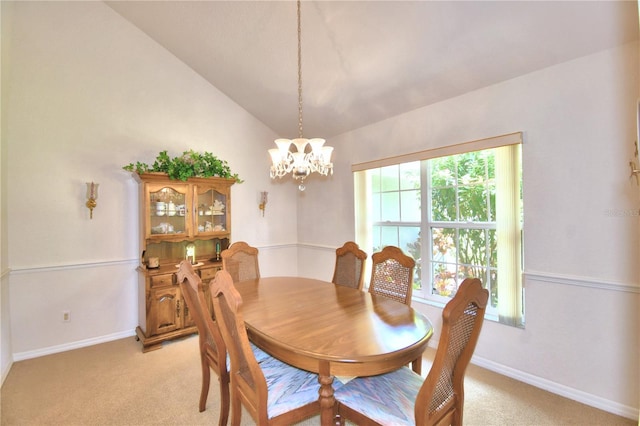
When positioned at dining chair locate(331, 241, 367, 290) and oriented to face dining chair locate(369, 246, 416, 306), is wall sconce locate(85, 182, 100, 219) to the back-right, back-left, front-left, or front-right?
back-right

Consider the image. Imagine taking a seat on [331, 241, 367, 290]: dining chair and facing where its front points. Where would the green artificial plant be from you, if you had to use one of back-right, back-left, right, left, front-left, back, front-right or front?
front-right

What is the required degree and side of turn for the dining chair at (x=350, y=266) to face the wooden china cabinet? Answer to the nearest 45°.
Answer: approximately 45° to its right

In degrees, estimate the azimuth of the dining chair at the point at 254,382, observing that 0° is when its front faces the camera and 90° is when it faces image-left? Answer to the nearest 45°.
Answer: approximately 225°

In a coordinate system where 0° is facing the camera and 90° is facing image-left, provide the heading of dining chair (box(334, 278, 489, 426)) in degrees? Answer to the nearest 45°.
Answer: approximately 135°

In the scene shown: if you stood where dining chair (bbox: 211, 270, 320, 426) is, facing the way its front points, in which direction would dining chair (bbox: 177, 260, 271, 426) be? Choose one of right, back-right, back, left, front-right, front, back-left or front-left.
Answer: left

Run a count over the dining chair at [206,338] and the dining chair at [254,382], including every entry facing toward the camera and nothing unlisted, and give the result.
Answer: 0

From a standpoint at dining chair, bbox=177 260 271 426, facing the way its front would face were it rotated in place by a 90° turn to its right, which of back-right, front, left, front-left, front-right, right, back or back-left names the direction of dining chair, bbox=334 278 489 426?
front

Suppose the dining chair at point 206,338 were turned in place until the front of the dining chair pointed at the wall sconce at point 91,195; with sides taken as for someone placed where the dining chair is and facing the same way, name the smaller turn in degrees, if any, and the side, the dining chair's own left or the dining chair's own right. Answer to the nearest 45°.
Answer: approximately 90° to the dining chair's own left

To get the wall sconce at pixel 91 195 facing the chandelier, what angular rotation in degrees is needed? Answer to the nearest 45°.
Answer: approximately 45° to its left

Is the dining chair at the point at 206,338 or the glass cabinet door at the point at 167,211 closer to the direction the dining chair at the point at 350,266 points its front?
the dining chair
